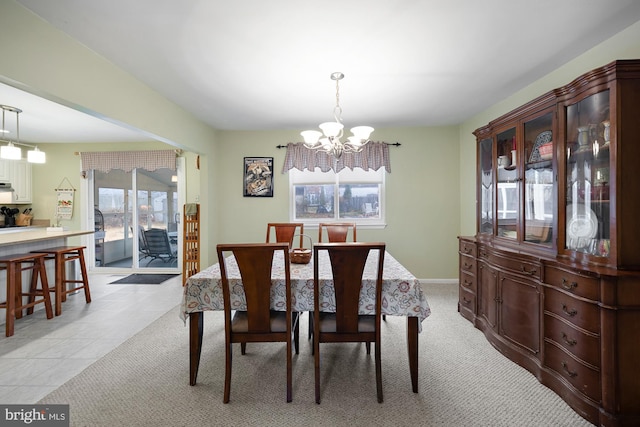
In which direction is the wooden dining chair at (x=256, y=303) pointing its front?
away from the camera

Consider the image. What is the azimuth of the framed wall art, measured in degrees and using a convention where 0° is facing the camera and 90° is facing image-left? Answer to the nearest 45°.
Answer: approximately 0°

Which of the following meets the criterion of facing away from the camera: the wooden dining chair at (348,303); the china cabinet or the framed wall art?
the wooden dining chair

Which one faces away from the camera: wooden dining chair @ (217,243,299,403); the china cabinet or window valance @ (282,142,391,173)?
the wooden dining chair

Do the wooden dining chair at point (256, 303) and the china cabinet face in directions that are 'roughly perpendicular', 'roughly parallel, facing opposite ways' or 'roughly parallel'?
roughly perpendicular

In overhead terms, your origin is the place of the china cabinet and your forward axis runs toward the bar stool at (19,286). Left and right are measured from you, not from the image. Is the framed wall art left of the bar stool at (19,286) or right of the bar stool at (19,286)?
right

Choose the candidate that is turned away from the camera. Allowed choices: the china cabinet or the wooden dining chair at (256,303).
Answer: the wooden dining chair

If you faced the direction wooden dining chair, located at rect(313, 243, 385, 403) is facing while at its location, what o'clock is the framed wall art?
The framed wall art is roughly at 11 o'clock from the wooden dining chair.

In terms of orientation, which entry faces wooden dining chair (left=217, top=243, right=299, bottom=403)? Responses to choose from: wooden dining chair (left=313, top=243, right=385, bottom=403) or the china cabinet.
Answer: the china cabinet

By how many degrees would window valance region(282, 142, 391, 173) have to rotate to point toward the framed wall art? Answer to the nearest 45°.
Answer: approximately 90° to its right

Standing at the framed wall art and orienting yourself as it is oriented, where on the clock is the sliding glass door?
The sliding glass door is roughly at 4 o'clock from the framed wall art.

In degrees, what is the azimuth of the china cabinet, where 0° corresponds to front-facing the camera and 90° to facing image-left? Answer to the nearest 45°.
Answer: approximately 45°

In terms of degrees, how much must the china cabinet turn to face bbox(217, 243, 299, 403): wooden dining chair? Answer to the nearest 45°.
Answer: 0° — it already faces it
